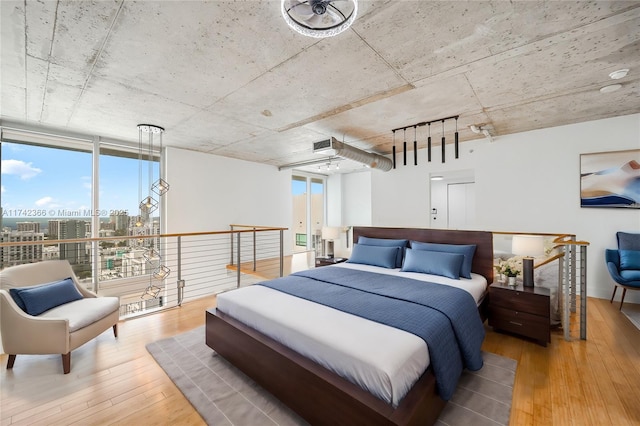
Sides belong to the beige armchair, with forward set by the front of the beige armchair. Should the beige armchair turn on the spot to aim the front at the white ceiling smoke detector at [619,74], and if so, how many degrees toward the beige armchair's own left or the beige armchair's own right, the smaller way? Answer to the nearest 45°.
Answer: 0° — it already faces it

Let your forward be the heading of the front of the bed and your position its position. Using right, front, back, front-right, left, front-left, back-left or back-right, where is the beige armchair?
front-right

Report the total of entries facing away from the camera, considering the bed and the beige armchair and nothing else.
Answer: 0

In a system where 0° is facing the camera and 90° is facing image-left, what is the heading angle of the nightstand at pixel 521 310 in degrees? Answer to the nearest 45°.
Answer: approximately 45°

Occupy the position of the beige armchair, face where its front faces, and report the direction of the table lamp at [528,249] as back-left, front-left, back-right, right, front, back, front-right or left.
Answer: front

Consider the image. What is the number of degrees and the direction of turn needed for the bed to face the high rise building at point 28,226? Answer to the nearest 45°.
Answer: approximately 45° to its right

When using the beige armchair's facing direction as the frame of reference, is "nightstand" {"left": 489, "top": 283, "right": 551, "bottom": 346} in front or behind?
in front

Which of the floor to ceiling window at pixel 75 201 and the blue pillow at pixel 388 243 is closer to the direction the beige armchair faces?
the blue pillow

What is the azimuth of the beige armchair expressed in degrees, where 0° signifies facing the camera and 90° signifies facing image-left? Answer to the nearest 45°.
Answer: approximately 315°

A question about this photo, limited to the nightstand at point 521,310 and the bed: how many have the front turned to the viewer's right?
0

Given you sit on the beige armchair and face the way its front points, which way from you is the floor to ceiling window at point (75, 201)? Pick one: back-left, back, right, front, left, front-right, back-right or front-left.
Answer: back-left

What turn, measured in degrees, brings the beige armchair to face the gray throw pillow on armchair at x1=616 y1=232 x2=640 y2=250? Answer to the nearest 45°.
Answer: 0° — it already faces it

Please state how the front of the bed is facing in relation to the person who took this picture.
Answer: facing the viewer and to the left of the viewer

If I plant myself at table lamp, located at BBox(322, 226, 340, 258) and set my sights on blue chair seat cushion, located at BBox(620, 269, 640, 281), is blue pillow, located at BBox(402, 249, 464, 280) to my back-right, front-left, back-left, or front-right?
front-right

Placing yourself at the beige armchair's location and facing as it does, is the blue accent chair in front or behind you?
in front

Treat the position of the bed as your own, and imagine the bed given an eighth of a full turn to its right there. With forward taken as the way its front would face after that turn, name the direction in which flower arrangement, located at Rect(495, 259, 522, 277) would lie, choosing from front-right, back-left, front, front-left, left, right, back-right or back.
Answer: back-right

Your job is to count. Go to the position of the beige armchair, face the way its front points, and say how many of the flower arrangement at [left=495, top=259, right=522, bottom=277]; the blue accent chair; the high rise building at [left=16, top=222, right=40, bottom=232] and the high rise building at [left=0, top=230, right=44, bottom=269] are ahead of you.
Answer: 2
